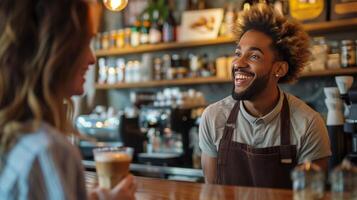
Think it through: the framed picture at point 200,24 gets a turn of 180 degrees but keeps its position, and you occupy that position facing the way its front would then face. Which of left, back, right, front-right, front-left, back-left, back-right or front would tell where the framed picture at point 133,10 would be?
front-left

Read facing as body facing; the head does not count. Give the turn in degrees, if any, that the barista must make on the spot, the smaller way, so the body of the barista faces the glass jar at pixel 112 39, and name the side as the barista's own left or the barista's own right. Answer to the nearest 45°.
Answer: approximately 90° to the barista's own right

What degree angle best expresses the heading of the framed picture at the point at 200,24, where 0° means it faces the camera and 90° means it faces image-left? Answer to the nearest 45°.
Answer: approximately 0°

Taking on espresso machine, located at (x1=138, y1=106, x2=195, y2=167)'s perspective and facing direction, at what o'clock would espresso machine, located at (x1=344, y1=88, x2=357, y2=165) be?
espresso machine, located at (x1=344, y1=88, x2=357, y2=165) is roughly at 9 o'clock from espresso machine, located at (x1=138, y1=106, x2=195, y2=167).

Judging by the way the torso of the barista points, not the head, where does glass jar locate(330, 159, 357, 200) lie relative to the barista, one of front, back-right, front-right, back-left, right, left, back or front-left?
front-left

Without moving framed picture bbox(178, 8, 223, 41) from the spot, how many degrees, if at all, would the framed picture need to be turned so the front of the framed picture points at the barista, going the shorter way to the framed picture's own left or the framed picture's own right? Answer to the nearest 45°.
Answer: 0° — it already faces them

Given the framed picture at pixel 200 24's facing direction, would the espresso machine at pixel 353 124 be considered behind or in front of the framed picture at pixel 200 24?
in front
